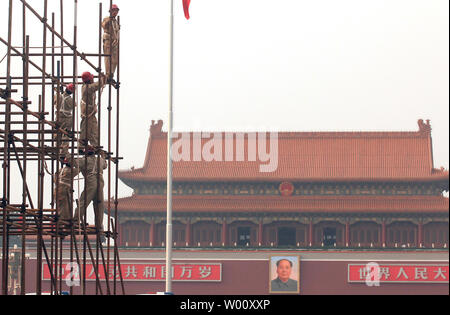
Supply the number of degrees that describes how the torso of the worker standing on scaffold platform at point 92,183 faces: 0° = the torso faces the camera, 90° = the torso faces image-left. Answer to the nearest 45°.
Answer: approximately 180°

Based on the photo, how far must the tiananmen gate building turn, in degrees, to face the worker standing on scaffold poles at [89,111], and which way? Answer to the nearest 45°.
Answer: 0° — it already faces them

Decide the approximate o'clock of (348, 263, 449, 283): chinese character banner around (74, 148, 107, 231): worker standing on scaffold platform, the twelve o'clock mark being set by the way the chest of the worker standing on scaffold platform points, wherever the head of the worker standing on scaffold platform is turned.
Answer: The chinese character banner is roughly at 1 o'clock from the worker standing on scaffold platform.

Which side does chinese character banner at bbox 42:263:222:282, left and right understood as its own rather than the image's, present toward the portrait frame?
left

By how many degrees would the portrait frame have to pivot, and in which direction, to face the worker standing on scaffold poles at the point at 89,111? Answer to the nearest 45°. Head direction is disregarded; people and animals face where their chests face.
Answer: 0° — it already faces them

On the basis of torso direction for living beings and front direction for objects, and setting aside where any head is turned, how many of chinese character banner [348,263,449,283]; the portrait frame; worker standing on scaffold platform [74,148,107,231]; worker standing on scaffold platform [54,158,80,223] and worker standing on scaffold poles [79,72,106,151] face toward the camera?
2

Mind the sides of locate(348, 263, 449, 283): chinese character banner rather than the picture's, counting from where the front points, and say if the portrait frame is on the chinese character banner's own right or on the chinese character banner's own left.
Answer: on the chinese character banner's own right

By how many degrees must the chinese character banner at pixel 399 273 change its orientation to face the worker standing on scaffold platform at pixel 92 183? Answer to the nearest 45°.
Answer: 0° — it already faces them

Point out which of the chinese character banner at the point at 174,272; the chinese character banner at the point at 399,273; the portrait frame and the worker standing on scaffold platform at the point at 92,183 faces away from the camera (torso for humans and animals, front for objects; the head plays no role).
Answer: the worker standing on scaffold platform

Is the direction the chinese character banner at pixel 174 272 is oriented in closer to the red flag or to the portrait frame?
the red flag

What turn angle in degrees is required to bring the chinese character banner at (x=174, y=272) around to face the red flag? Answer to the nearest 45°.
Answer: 0° — it already faces it
